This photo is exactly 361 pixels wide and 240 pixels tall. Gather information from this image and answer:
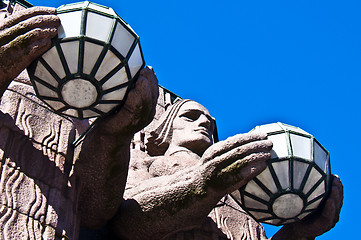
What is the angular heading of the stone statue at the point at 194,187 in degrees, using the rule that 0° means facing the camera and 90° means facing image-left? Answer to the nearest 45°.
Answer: approximately 315°

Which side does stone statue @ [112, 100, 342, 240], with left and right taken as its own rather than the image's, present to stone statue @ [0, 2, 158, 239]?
right

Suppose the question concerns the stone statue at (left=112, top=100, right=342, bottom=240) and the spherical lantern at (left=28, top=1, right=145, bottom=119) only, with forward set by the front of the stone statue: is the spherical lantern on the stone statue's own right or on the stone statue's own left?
on the stone statue's own right

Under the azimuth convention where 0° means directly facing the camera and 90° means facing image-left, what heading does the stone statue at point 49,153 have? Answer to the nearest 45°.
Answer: approximately 315°

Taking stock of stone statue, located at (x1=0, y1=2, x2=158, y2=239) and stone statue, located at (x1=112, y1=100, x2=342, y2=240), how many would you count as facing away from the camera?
0

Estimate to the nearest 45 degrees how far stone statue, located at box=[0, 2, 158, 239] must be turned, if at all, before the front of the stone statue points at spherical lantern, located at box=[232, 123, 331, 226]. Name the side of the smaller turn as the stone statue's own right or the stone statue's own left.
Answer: approximately 45° to the stone statue's own left

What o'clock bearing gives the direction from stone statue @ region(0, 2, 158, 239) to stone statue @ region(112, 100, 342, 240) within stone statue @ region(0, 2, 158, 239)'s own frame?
stone statue @ region(112, 100, 342, 240) is roughly at 10 o'clock from stone statue @ region(0, 2, 158, 239).
